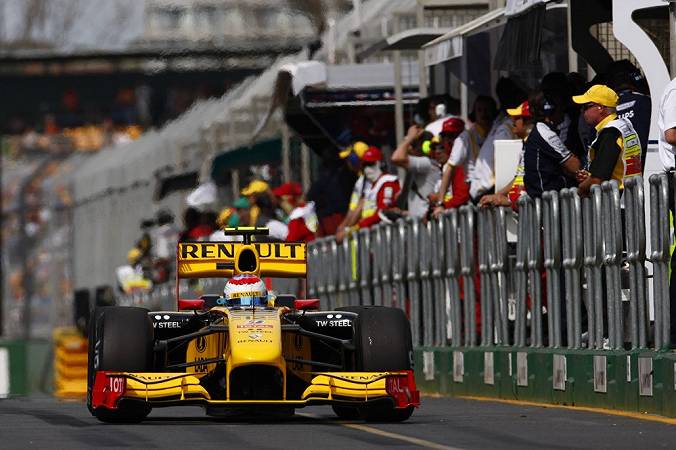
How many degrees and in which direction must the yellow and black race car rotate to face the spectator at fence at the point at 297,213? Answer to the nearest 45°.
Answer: approximately 180°

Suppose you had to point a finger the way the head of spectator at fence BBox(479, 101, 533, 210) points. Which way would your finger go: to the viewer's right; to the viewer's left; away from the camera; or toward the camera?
to the viewer's left

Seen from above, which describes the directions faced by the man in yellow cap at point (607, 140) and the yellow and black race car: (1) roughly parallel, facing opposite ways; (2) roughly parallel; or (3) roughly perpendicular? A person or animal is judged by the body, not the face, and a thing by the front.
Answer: roughly perpendicular

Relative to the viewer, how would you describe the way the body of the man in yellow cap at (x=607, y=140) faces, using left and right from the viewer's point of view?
facing to the left of the viewer

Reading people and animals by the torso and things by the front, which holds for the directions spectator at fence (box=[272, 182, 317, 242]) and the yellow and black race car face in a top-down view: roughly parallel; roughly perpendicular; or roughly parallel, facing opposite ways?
roughly perpendicular

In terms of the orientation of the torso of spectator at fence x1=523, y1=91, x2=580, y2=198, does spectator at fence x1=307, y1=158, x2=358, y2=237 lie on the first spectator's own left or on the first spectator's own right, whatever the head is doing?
on the first spectator's own left

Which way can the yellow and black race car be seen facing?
toward the camera

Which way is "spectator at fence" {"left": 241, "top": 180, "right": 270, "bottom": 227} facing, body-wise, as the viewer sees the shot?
to the viewer's left

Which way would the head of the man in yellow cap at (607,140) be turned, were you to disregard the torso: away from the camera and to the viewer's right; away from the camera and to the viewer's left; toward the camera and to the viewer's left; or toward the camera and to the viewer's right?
toward the camera and to the viewer's left
